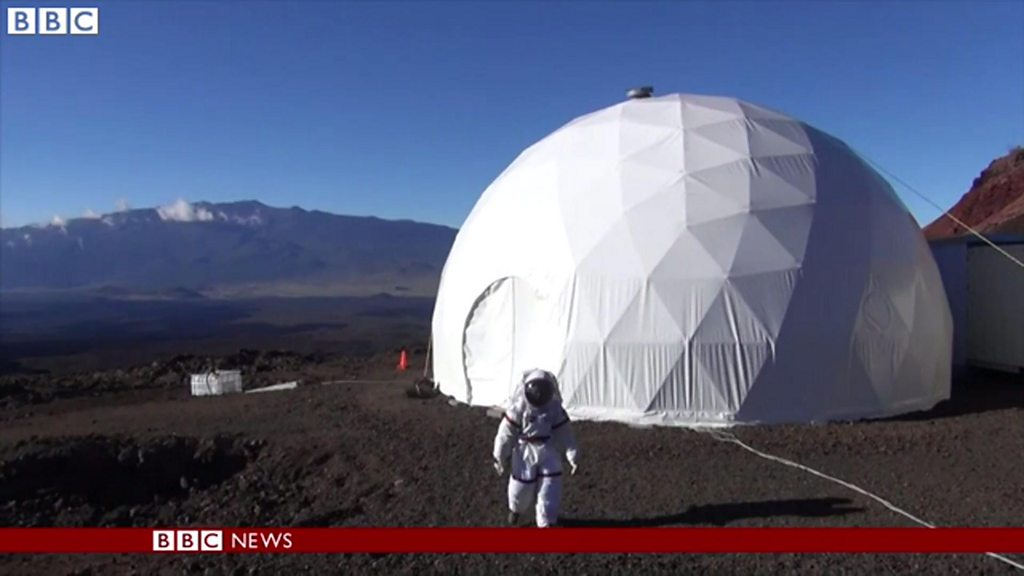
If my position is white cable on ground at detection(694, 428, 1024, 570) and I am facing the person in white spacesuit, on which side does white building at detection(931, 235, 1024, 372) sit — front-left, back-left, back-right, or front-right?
back-right

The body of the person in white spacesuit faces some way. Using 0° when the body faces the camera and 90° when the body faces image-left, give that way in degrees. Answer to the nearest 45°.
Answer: approximately 0°

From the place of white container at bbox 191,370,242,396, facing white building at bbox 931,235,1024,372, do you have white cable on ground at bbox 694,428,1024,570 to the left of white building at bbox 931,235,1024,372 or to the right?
right

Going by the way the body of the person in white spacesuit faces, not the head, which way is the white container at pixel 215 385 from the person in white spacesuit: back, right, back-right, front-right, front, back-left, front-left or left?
back-right

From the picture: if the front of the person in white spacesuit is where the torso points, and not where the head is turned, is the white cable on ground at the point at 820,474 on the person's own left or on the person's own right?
on the person's own left

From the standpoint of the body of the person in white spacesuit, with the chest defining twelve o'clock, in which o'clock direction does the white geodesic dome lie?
The white geodesic dome is roughly at 7 o'clock from the person in white spacesuit.

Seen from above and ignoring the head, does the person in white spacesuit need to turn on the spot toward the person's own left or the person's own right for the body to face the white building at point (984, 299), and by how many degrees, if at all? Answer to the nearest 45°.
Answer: approximately 135° to the person's own left
